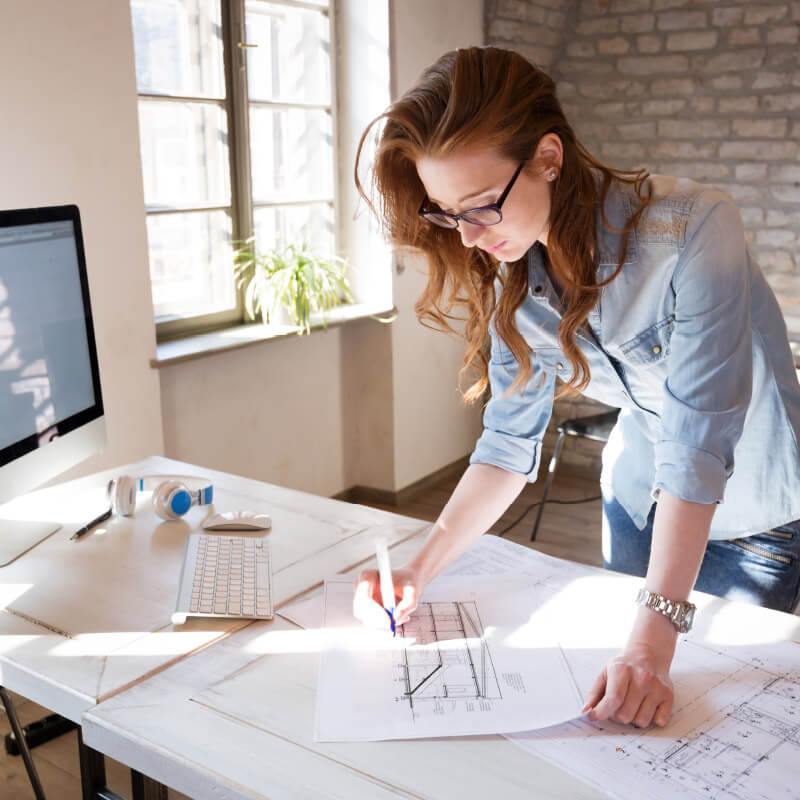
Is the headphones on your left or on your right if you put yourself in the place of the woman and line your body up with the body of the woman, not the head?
on your right

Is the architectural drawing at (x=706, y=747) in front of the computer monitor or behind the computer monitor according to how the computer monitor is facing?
in front

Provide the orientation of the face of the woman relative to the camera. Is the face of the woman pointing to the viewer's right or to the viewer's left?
to the viewer's left

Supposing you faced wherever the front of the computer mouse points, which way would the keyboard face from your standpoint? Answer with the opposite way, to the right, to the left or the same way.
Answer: the opposite way

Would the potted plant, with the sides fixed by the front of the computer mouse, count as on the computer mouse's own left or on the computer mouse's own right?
on the computer mouse's own right

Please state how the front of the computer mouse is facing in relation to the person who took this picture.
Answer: facing to the left of the viewer
